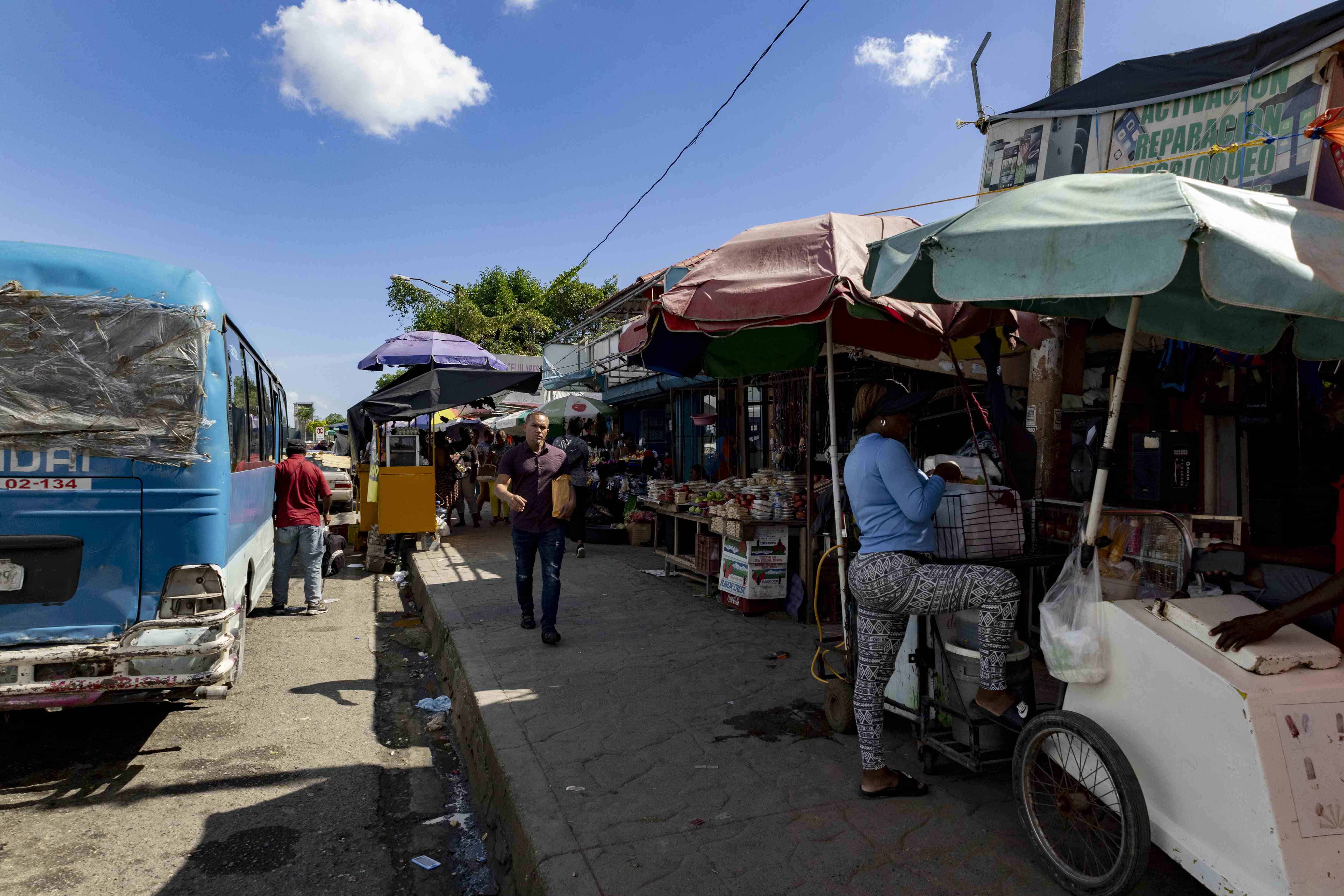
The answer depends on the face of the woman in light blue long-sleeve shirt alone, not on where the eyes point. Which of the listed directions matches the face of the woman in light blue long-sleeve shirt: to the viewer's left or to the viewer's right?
to the viewer's right

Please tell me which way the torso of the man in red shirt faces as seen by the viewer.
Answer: away from the camera

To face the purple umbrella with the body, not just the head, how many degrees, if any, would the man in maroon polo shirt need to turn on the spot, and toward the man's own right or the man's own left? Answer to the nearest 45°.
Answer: approximately 180°

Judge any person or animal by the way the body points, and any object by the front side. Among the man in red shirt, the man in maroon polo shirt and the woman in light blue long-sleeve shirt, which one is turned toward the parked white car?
the man in red shirt

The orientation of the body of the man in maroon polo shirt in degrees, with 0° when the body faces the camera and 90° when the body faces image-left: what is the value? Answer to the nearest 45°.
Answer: approximately 0°

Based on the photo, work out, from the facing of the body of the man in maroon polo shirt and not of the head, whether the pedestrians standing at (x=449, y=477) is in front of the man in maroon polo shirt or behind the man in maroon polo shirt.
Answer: behind

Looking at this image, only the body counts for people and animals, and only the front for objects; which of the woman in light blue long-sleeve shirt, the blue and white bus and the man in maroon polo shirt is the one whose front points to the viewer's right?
the woman in light blue long-sleeve shirt

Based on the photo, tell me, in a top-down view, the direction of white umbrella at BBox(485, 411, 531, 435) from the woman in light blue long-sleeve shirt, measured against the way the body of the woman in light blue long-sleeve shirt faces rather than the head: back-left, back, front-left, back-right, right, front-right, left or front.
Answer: back-left

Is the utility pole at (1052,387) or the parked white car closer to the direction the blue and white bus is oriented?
the parked white car

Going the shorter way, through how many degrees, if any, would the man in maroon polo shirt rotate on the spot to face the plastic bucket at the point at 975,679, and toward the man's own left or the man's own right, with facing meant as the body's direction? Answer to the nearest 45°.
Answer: approximately 45° to the man's own left

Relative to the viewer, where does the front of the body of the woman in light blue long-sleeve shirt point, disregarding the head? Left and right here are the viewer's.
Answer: facing to the right of the viewer

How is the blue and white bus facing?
away from the camera

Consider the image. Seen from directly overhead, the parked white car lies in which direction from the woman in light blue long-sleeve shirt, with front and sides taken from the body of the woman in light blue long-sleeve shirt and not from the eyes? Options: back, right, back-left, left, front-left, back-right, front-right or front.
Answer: back-left
